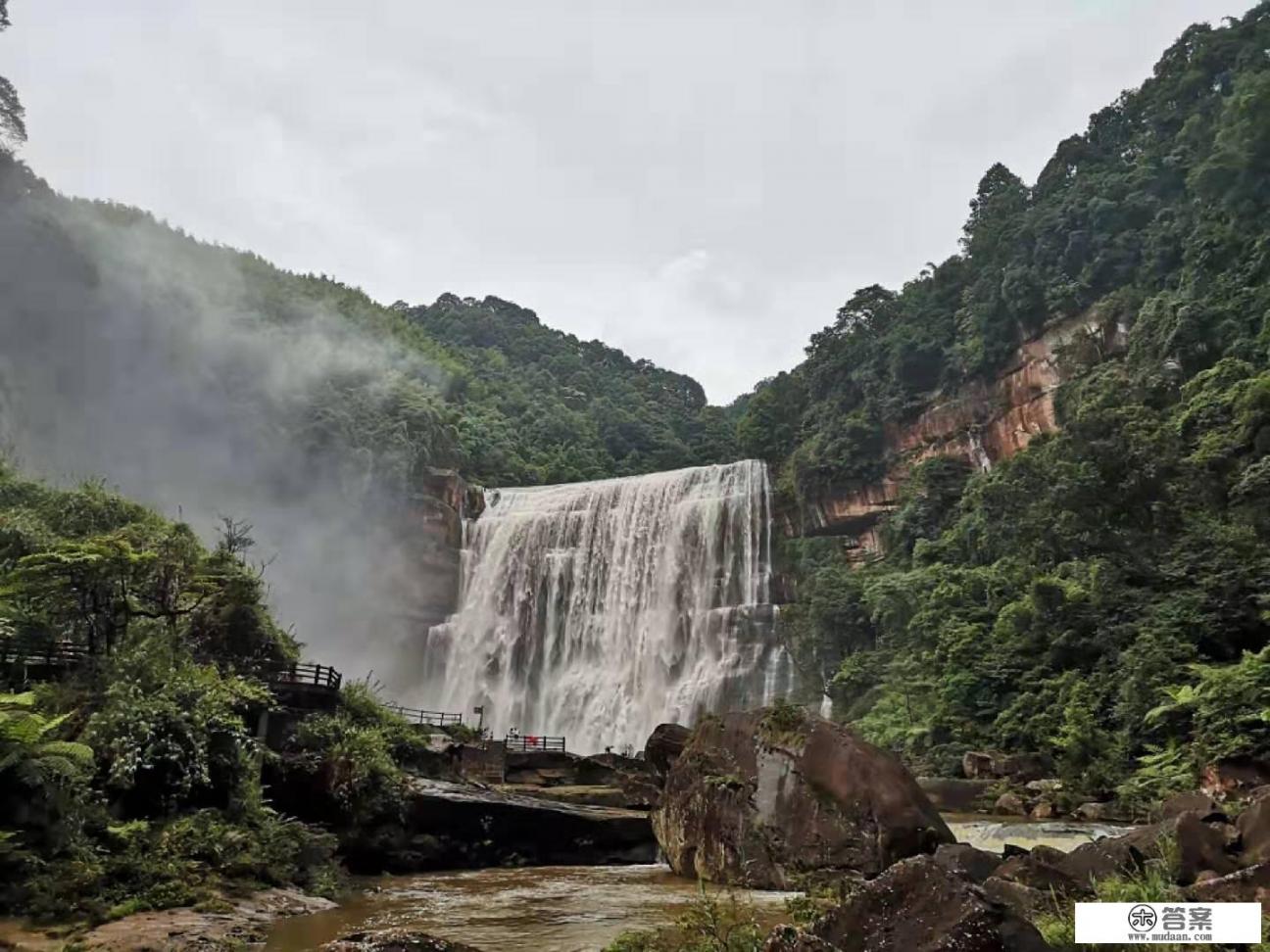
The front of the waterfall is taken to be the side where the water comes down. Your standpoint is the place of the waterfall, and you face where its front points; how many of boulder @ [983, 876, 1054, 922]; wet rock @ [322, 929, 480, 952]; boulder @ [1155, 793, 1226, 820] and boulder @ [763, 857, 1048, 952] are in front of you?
4

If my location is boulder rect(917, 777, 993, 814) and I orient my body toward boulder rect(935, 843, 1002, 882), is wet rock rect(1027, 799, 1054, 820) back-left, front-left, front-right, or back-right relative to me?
front-left

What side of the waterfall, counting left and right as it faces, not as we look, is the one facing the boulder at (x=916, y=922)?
front

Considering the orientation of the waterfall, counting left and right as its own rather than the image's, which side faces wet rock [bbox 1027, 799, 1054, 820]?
front

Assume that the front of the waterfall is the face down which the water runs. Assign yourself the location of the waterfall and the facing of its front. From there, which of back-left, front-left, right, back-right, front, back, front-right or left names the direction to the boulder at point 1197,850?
front

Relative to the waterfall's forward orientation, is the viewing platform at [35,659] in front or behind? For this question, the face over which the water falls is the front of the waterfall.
in front

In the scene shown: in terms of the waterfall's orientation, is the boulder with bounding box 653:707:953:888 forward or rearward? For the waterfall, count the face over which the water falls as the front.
forward

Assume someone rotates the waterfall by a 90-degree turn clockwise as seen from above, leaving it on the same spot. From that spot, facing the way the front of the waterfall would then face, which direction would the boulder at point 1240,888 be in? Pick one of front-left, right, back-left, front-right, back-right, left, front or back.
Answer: left

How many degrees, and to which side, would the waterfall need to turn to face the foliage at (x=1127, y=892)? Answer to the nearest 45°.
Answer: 0° — it already faces it

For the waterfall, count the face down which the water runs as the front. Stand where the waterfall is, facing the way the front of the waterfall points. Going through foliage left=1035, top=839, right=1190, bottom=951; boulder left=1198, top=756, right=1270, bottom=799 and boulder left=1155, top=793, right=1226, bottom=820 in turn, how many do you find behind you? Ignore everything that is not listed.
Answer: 0

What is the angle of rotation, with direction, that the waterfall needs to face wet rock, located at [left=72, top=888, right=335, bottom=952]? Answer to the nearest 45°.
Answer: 0° — it already faces it

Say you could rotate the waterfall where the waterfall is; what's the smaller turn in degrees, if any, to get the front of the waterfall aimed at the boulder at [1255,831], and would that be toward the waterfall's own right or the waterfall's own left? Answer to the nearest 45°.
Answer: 0° — it already faces it

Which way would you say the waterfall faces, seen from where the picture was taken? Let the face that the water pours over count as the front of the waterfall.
facing the viewer

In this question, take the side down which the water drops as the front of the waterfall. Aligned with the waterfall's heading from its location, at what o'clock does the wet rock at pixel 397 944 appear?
The wet rock is roughly at 12 o'clock from the waterfall.

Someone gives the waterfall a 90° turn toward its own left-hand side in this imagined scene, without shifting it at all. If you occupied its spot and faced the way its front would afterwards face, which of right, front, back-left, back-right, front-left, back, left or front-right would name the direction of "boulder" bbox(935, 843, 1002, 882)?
right
